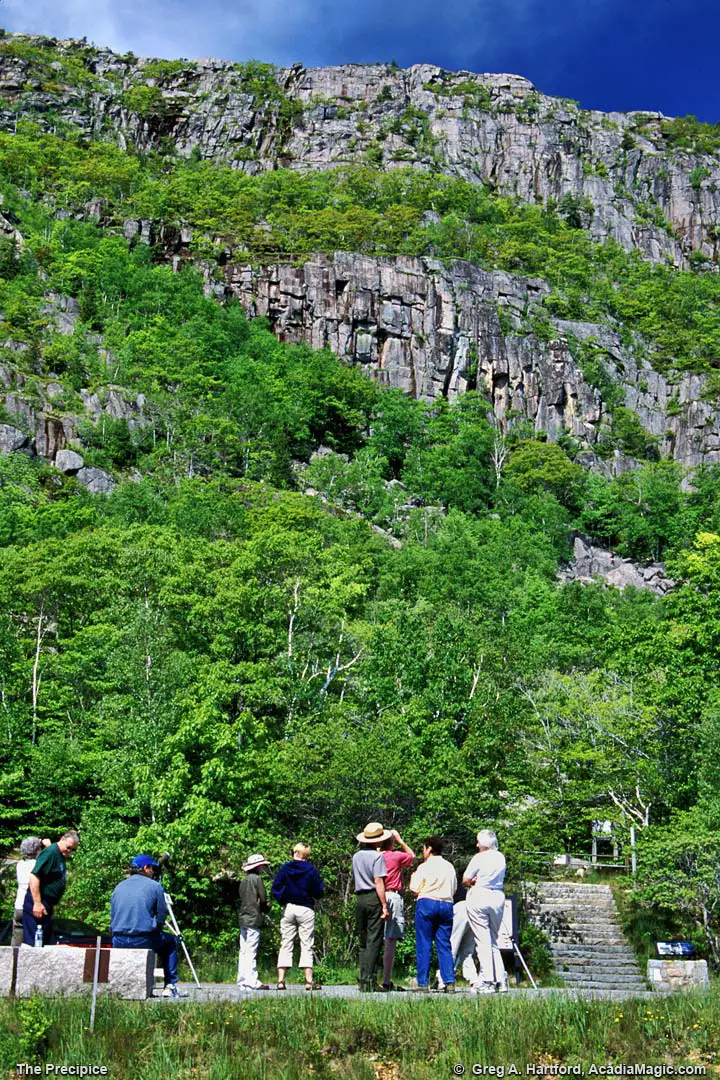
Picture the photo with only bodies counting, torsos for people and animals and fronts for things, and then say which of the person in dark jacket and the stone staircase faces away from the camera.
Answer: the person in dark jacket

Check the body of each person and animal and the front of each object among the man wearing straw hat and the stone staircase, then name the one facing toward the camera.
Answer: the stone staircase

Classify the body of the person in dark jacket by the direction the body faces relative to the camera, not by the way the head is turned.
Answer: away from the camera

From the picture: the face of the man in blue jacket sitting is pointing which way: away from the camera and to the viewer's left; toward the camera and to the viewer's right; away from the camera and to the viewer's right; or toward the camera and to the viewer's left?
away from the camera and to the viewer's right

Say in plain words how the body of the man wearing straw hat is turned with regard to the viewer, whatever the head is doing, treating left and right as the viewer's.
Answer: facing away from the viewer and to the right of the viewer

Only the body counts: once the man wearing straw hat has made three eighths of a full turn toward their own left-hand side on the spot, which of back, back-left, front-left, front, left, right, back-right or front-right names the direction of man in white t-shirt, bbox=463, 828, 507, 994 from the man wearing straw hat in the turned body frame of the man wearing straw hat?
back

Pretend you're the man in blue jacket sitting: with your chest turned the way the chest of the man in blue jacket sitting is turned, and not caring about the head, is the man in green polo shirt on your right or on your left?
on your left

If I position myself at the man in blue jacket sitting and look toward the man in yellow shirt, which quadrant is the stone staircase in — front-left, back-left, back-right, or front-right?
front-left

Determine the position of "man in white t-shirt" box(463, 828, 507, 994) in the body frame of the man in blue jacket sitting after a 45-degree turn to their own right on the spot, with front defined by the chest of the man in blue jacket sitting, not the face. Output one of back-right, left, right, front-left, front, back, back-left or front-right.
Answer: front

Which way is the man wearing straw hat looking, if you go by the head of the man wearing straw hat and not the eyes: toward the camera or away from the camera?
away from the camera

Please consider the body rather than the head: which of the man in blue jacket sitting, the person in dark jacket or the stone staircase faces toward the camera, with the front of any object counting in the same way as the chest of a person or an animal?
the stone staircase

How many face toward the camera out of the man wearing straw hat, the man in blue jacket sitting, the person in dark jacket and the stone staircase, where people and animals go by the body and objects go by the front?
1

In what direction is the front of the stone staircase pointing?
toward the camera

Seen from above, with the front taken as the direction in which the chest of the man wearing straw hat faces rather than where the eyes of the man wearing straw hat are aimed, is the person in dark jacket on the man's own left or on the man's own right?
on the man's own left
